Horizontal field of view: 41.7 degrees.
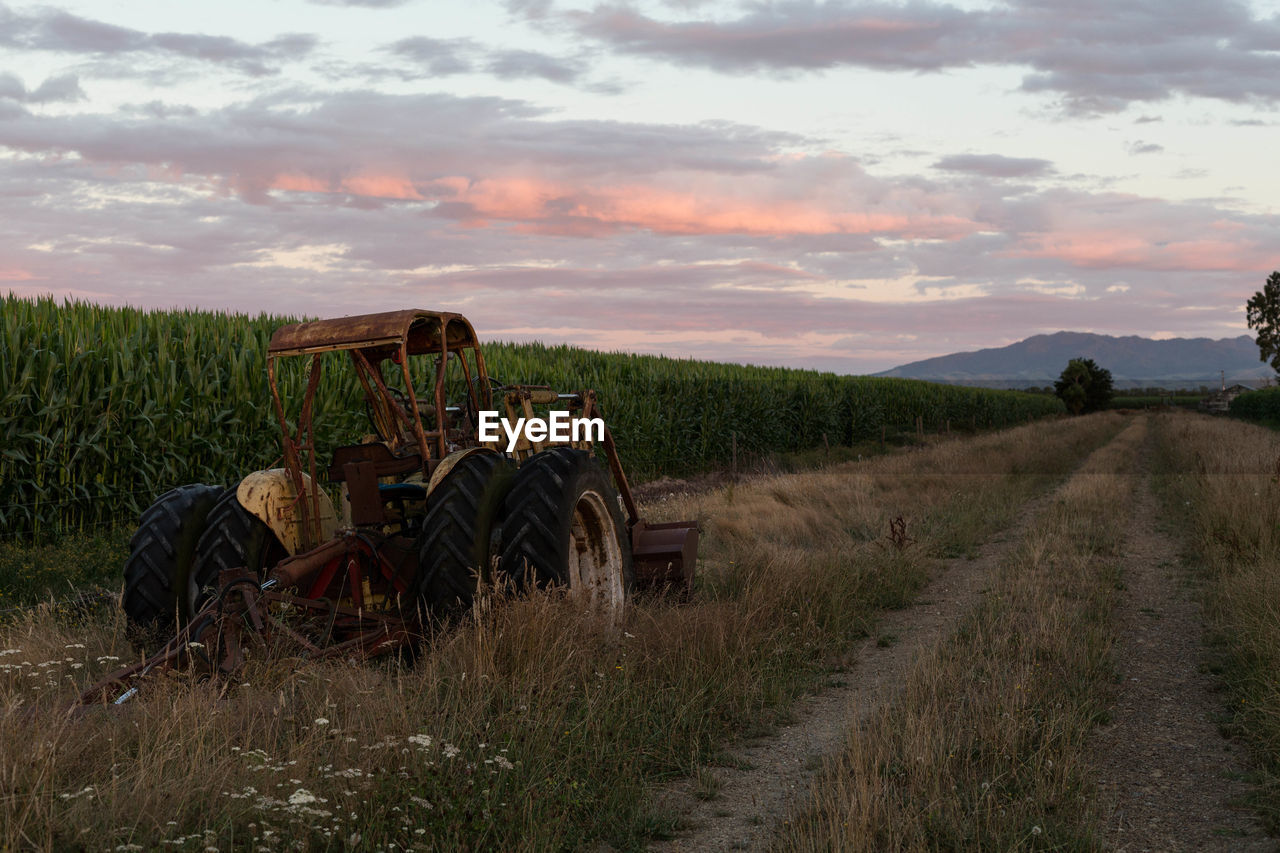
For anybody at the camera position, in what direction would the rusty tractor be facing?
facing away from the viewer and to the right of the viewer
